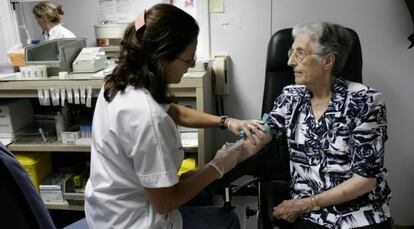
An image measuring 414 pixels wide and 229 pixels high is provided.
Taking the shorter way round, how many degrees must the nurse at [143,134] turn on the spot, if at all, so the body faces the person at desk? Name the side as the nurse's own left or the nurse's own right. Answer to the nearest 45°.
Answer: approximately 135° to the nurse's own left

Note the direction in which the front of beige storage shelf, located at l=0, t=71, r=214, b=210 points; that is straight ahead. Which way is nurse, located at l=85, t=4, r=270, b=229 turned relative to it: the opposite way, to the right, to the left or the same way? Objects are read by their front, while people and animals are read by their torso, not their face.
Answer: to the left

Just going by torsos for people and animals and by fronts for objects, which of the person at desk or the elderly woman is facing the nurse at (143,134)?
the elderly woman

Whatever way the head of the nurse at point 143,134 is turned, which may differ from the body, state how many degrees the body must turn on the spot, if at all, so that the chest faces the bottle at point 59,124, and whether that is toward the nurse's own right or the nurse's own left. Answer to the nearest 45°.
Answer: approximately 135° to the nurse's own left

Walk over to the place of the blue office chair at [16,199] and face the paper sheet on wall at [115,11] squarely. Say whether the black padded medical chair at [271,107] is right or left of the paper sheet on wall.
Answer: right

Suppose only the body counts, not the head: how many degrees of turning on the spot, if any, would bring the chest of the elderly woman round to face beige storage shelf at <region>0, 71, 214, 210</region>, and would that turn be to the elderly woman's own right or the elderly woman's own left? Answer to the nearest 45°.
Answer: approximately 45° to the elderly woman's own right

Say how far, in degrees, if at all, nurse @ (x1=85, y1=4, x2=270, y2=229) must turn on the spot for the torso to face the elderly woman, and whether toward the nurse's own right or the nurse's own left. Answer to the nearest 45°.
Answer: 0° — they already face them
